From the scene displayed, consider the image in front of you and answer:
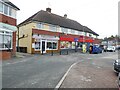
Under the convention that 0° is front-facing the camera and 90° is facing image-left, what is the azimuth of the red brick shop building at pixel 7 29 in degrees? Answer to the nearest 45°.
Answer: approximately 315°

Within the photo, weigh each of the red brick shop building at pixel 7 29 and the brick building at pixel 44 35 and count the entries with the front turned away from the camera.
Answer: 0

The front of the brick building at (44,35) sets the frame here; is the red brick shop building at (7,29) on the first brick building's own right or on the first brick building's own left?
on the first brick building's own right

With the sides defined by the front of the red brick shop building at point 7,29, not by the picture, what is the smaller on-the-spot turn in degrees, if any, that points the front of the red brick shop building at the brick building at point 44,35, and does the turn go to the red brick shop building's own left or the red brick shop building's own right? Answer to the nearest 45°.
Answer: approximately 90° to the red brick shop building's own left
